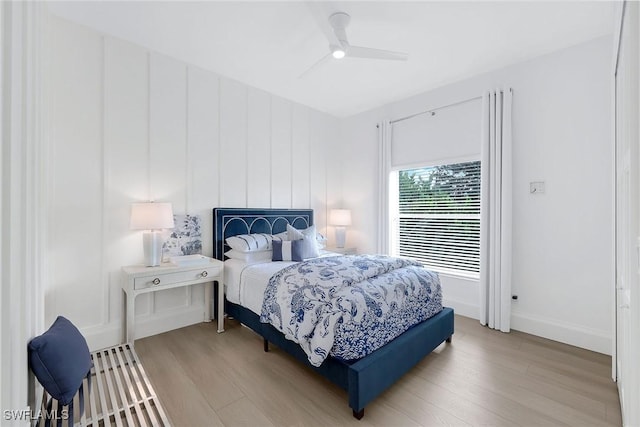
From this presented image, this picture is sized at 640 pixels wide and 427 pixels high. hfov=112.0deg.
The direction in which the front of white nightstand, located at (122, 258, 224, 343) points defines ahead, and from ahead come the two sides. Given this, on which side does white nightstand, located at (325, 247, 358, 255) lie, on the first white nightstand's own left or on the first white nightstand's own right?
on the first white nightstand's own left

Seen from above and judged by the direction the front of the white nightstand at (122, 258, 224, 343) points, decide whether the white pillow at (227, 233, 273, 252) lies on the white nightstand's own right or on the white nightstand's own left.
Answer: on the white nightstand's own left

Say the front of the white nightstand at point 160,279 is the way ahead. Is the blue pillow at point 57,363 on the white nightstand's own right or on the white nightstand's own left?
on the white nightstand's own right

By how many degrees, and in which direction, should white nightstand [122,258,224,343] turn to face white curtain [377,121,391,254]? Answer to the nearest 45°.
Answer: approximately 45° to its left

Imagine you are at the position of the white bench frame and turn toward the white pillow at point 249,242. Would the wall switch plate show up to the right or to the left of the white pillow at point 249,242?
right

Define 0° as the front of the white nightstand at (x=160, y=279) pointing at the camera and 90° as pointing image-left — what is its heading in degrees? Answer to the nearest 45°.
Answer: approximately 315°

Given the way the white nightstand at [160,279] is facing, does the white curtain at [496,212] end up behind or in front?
in front

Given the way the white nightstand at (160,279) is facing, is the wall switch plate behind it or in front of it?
in front

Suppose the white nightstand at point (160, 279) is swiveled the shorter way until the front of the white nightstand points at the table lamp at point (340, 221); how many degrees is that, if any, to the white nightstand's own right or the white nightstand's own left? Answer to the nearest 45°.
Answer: approximately 45° to the white nightstand's own left

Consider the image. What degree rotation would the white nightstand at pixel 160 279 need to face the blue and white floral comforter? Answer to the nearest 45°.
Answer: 0° — it already faces it
